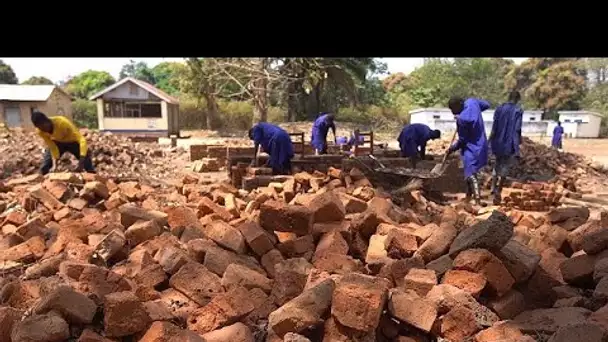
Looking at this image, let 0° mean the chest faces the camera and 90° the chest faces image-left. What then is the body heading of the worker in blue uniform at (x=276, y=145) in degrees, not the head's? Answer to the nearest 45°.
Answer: approximately 90°

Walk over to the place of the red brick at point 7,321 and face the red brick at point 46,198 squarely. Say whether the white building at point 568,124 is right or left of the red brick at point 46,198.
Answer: right

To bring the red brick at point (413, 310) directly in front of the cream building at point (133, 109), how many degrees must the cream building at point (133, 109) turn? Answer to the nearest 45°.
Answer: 0° — it already faces it

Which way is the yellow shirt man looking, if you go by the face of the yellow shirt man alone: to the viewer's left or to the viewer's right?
to the viewer's left

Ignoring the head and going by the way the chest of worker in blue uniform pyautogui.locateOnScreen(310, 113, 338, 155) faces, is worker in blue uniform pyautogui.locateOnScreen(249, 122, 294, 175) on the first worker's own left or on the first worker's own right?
on the first worker's own right

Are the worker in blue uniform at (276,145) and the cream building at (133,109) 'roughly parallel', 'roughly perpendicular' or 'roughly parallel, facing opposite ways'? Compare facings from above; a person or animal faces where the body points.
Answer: roughly perpendicular

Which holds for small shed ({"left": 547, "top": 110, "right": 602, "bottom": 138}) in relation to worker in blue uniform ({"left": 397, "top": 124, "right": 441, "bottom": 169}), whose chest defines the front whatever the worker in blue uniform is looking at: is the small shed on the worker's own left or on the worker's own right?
on the worker's own left

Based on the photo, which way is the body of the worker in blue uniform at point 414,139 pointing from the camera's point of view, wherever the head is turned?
to the viewer's right

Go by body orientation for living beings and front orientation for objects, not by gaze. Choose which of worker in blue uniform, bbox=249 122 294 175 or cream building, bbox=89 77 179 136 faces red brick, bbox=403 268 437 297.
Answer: the cream building
